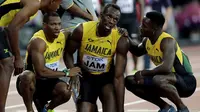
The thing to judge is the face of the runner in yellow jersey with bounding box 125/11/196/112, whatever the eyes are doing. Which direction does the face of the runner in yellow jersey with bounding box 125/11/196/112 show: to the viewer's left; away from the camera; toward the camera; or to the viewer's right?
to the viewer's left

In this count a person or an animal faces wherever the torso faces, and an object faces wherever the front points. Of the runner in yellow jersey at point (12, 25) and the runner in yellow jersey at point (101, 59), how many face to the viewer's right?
1

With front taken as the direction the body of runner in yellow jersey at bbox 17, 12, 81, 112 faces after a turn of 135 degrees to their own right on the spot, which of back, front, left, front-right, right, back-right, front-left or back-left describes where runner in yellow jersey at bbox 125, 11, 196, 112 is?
back

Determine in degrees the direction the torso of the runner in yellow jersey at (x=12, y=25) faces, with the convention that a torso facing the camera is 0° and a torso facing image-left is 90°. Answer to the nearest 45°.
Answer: approximately 270°

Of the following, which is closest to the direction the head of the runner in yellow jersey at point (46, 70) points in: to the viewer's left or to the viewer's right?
to the viewer's right

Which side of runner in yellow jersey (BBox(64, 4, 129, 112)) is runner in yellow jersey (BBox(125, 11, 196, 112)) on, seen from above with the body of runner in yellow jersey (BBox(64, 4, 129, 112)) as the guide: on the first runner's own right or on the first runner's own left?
on the first runner's own left

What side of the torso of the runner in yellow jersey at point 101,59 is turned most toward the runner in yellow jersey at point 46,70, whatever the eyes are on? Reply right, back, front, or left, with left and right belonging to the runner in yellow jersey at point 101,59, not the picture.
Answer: right

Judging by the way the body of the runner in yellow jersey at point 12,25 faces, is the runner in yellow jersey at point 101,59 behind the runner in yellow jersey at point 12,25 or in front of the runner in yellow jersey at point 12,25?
in front
